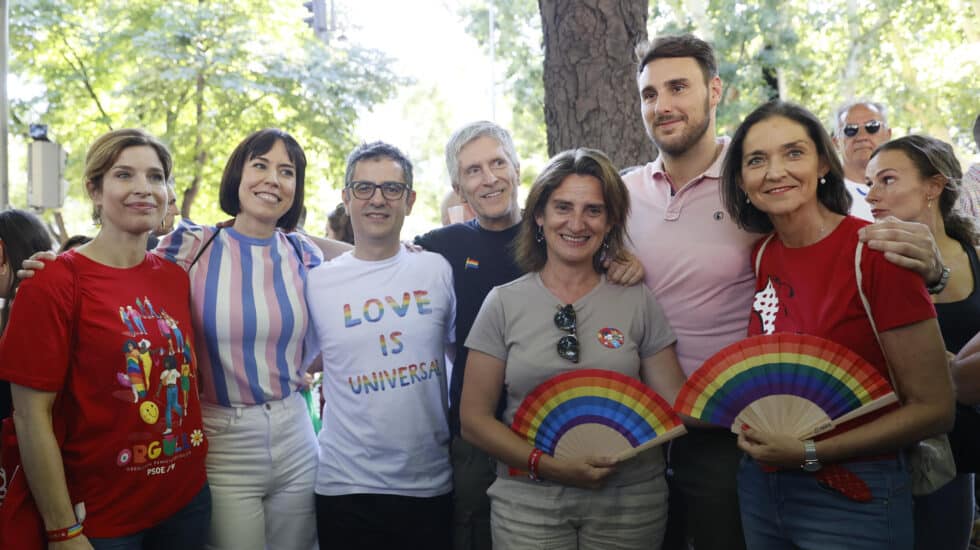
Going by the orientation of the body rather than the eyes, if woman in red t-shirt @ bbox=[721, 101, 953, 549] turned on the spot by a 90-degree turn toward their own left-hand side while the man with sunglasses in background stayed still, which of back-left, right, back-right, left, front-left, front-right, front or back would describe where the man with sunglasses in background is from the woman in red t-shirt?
back-left

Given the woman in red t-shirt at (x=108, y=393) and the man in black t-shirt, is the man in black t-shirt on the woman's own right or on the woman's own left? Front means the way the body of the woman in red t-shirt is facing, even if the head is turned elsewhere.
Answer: on the woman's own left

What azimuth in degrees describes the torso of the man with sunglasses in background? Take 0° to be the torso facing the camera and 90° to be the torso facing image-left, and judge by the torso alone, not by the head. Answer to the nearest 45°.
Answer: approximately 0°

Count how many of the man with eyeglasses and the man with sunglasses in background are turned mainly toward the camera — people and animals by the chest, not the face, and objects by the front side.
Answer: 2

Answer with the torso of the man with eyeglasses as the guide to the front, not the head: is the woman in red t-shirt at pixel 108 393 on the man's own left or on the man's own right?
on the man's own right

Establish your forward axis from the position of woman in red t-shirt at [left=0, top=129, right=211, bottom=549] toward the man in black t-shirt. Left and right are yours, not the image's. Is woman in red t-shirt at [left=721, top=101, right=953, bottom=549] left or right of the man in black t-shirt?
right

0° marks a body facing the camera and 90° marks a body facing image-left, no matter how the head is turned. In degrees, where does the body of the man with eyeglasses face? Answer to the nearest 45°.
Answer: approximately 0°

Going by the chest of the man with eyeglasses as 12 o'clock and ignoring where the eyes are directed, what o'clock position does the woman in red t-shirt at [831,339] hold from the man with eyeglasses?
The woman in red t-shirt is roughly at 10 o'clock from the man with eyeglasses.

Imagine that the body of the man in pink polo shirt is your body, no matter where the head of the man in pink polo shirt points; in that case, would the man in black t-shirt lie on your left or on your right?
on your right

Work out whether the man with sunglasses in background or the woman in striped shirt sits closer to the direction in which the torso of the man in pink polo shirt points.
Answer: the woman in striped shirt
